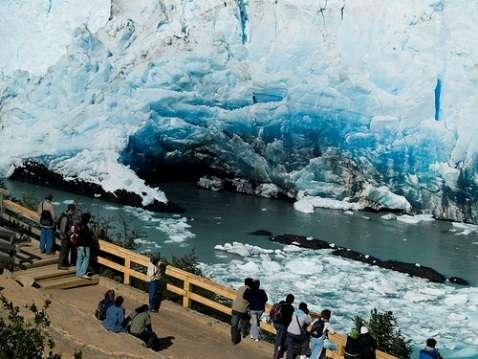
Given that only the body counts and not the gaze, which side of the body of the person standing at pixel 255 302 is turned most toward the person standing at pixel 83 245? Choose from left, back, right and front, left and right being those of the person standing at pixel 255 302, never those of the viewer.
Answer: left

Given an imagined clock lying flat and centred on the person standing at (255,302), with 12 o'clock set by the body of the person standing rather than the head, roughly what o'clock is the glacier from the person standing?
The glacier is roughly at 12 o'clock from the person standing.

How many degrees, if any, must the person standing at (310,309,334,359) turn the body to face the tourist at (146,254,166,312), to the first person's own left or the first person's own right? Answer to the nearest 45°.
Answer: approximately 90° to the first person's own left

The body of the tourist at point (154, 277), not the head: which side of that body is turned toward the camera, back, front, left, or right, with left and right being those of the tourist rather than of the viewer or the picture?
back

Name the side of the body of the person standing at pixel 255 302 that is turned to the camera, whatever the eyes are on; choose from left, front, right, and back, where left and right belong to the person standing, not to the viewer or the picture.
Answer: back

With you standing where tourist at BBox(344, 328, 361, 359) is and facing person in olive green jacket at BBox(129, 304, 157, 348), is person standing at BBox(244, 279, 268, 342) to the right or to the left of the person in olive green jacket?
right

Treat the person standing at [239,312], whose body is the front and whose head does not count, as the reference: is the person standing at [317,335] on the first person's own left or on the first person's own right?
on the first person's own right

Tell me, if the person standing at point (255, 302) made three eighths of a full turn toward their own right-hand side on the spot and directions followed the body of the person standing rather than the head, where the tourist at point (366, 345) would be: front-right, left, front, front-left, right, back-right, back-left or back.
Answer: front

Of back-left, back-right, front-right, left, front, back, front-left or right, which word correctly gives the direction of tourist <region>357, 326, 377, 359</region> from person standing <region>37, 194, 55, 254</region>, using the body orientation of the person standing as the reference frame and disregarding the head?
back-right

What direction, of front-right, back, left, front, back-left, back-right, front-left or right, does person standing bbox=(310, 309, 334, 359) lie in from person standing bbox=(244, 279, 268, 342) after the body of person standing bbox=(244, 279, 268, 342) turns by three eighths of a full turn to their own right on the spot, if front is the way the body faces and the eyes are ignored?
front
